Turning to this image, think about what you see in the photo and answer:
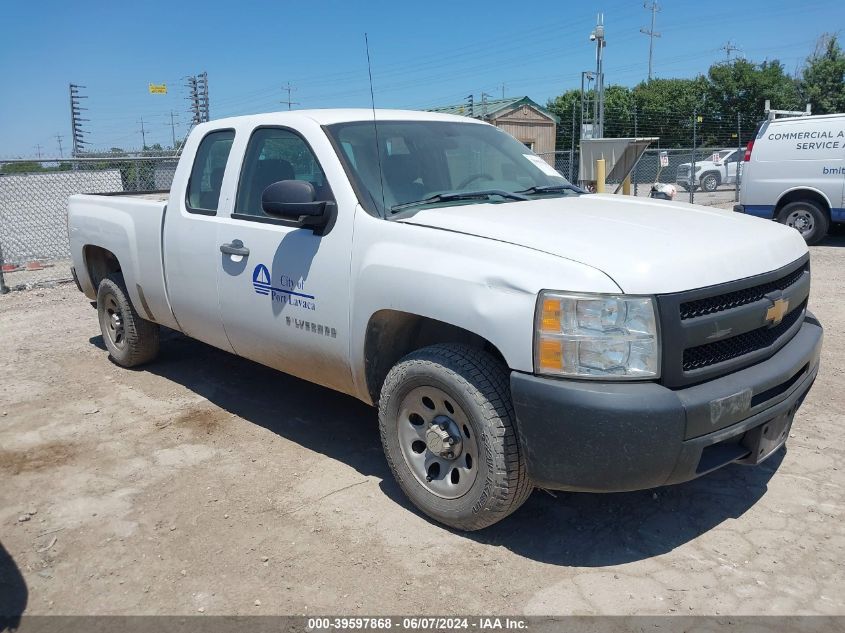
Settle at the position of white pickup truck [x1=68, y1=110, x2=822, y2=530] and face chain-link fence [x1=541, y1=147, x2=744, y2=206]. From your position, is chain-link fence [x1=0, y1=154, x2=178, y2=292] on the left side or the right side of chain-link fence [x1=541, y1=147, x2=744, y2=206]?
left

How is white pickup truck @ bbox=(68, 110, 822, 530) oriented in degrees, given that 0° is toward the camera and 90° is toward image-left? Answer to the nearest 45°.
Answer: approximately 315°

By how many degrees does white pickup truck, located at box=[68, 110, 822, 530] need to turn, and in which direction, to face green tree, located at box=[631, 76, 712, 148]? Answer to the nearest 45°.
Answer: approximately 135° to its left

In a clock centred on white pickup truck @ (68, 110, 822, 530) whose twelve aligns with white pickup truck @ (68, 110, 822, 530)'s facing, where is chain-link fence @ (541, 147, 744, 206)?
The chain-link fence is roughly at 8 o'clock from the white pickup truck.

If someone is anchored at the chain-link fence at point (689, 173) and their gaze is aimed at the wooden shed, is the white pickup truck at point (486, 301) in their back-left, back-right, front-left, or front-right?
back-left

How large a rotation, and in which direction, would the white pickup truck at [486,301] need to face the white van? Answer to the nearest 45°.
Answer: approximately 90° to its left

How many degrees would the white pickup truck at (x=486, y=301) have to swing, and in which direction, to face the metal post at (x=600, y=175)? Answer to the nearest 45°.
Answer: approximately 135° to its left

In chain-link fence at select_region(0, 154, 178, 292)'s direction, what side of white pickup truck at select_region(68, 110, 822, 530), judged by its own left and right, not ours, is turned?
back

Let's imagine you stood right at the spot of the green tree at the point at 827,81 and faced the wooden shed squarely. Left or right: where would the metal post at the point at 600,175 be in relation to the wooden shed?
left

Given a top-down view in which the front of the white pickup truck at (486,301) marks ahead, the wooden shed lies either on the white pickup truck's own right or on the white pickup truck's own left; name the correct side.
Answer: on the white pickup truck's own left

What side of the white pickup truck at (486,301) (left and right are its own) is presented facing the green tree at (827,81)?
left
